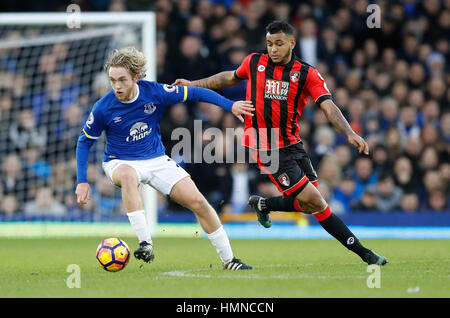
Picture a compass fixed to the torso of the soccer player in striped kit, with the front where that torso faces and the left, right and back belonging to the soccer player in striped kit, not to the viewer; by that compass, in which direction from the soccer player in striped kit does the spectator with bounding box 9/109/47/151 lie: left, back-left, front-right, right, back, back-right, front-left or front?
back-right

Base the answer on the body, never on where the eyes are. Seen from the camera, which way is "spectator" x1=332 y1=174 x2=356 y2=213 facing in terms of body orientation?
toward the camera

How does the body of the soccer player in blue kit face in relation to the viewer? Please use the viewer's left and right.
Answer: facing the viewer

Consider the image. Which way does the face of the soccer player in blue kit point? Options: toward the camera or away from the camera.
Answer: toward the camera

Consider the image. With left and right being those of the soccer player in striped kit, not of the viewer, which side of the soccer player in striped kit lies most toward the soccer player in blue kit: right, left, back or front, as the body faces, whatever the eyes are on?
right

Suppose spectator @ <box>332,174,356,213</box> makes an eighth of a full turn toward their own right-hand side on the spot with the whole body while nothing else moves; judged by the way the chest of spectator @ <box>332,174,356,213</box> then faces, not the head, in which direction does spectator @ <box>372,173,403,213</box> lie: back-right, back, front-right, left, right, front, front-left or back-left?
back-left

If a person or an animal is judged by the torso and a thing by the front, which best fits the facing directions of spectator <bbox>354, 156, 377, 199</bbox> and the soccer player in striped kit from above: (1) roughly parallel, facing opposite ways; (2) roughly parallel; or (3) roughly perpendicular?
roughly parallel

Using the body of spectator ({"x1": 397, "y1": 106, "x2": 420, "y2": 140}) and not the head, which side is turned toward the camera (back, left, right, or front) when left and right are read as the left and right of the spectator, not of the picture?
front

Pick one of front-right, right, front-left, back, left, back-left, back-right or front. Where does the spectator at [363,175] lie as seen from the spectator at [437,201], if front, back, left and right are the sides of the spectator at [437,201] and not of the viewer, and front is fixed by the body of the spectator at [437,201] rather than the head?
right

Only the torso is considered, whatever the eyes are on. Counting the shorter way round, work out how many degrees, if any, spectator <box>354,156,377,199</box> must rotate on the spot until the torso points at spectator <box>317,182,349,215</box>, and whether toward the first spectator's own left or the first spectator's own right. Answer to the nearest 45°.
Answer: approximately 45° to the first spectator's own right

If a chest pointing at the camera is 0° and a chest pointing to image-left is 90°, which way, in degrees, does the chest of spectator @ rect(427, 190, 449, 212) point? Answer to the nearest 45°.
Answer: approximately 0°
